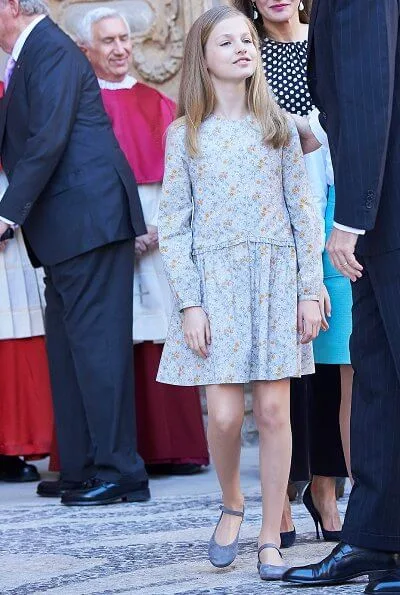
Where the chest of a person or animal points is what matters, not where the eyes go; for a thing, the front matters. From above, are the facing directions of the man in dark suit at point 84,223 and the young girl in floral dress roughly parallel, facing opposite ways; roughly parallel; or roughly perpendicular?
roughly perpendicular

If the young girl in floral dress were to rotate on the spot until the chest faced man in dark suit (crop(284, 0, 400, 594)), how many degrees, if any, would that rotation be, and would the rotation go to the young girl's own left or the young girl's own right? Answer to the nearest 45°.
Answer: approximately 45° to the young girl's own left

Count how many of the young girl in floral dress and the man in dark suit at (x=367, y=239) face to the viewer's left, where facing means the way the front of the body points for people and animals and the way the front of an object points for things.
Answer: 1

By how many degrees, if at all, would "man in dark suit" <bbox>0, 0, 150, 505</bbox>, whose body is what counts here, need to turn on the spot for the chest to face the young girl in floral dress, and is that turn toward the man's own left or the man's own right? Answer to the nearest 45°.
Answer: approximately 90° to the man's own left

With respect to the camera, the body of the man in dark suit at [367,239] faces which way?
to the viewer's left

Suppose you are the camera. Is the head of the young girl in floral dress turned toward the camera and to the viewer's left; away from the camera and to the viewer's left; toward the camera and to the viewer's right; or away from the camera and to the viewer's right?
toward the camera and to the viewer's right

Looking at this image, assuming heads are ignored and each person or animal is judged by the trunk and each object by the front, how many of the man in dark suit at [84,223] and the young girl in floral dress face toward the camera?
1
